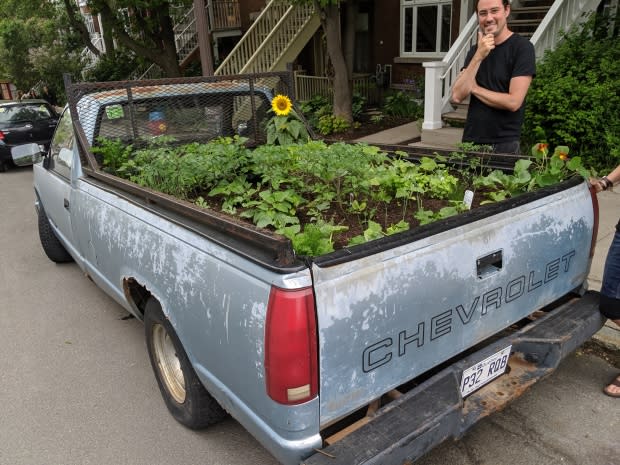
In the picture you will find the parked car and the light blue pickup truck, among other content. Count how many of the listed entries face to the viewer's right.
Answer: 0

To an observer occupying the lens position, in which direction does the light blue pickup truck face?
facing away from the viewer and to the left of the viewer

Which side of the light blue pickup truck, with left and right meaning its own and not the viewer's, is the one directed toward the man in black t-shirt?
right

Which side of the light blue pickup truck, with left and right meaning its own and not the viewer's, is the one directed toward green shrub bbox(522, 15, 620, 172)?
right

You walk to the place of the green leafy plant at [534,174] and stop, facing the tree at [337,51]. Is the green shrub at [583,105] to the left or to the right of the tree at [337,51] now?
right
